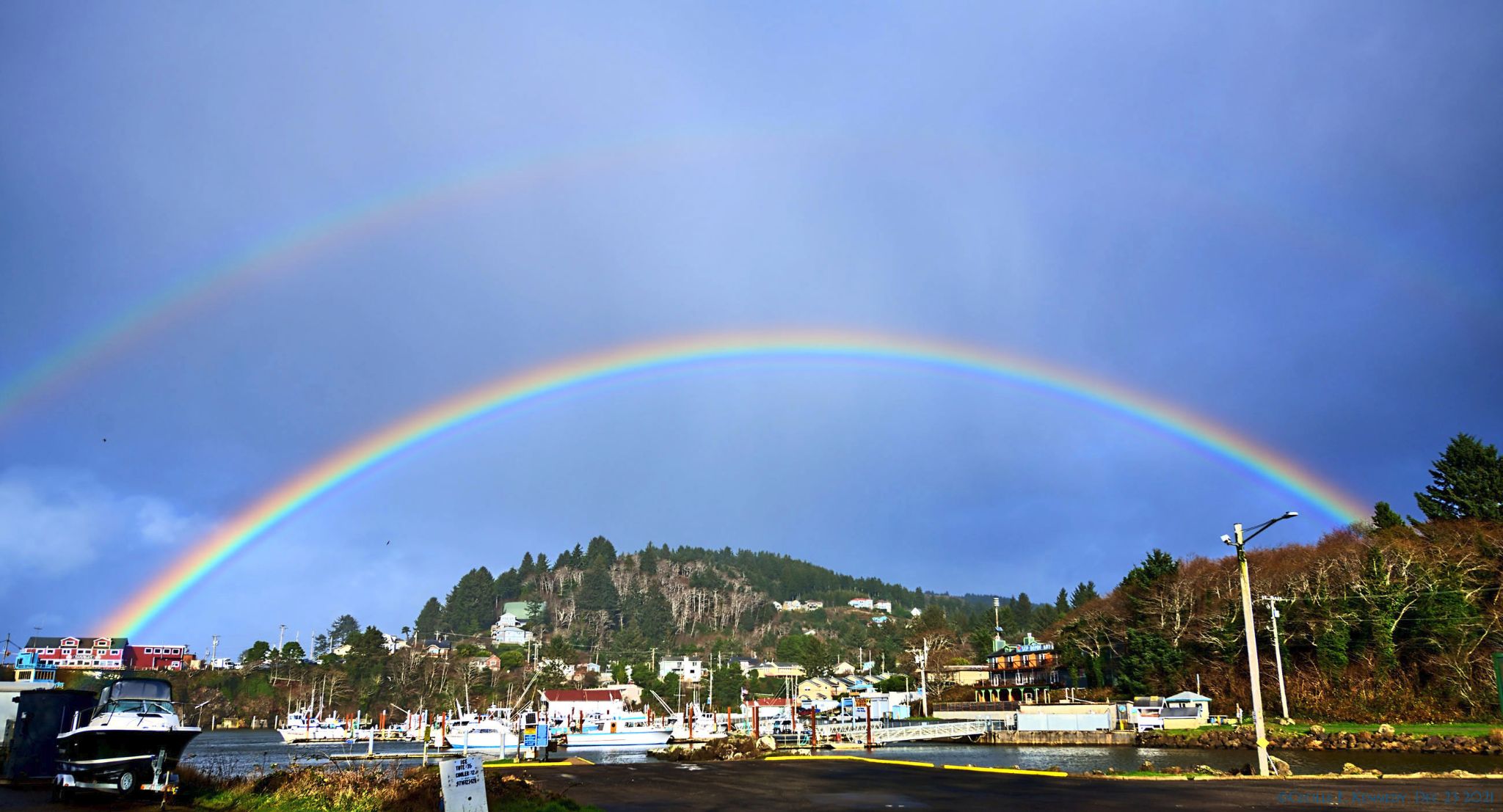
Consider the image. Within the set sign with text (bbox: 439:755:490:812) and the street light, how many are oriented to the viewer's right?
1

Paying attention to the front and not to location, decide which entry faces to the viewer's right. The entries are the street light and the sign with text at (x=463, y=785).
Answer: the street light

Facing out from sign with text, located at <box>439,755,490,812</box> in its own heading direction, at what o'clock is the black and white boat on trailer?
The black and white boat on trailer is roughly at 5 o'clock from the sign with text.

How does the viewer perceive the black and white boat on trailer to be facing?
facing the viewer and to the right of the viewer

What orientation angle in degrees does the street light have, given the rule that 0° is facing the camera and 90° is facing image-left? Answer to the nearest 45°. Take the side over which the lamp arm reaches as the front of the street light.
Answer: approximately 270°

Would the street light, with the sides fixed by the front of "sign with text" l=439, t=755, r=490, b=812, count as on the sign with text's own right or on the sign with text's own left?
on the sign with text's own left

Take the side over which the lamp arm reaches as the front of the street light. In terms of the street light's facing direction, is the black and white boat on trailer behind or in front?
behind

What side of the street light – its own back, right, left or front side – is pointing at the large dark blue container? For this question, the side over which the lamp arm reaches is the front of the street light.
back

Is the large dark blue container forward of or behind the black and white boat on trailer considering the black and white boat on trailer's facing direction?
behind

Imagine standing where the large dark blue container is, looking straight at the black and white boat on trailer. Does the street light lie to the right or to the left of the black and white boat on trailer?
left
